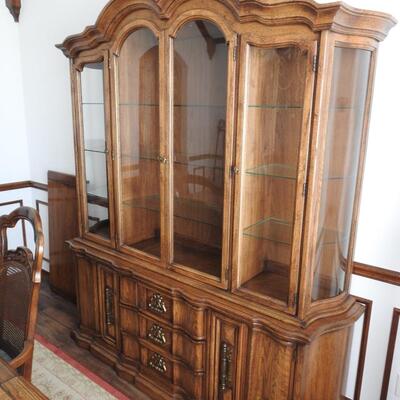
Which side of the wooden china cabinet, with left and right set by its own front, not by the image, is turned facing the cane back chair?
front

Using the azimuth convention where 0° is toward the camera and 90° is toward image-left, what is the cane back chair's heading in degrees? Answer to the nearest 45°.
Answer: approximately 45°

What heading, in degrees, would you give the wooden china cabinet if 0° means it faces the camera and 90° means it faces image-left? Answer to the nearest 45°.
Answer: approximately 45°

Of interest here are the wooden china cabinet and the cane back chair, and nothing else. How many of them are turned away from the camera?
0

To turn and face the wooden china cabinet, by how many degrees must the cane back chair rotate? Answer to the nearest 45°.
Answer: approximately 135° to its left
